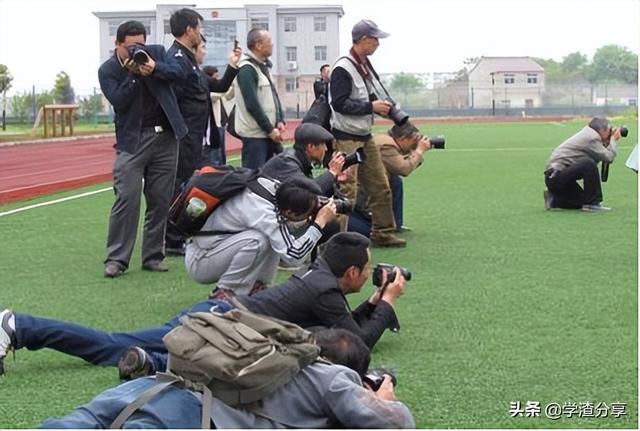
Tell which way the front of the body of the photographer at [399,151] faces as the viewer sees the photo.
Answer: to the viewer's right

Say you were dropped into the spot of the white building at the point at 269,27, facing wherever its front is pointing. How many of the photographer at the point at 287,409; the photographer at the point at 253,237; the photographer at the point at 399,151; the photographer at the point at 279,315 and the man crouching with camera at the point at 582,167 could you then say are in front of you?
5

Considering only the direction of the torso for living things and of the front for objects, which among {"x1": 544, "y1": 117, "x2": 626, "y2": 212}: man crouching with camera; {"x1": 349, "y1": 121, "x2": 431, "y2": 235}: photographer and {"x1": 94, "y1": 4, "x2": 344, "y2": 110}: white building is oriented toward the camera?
the white building

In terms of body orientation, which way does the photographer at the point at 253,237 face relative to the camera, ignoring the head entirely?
to the viewer's right

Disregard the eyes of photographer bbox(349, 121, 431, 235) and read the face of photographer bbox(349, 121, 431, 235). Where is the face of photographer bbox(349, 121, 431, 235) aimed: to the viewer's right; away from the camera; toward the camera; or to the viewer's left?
to the viewer's right

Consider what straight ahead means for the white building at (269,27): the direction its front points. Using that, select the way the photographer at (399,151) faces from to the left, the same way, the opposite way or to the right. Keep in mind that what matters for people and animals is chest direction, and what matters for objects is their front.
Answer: to the left

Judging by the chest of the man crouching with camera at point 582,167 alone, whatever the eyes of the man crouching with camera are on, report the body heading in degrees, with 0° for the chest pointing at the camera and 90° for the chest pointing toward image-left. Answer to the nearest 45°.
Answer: approximately 270°

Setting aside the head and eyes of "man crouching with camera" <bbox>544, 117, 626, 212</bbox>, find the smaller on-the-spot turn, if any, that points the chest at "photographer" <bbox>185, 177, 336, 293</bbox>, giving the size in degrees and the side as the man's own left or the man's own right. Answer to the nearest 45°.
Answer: approximately 90° to the man's own right

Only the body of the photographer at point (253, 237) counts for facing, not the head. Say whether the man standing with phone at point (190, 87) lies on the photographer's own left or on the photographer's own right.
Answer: on the photographer's own left

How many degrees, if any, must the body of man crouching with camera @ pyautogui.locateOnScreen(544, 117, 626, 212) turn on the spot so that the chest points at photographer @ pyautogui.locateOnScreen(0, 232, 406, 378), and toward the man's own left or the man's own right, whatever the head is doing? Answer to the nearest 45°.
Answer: approximately 90° to the man's own right

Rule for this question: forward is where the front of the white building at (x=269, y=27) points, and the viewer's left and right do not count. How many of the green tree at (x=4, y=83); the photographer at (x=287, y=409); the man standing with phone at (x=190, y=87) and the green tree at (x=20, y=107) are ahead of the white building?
2
